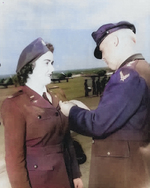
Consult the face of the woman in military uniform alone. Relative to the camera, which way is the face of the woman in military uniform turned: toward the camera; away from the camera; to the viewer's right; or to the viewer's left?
to the viewer's right

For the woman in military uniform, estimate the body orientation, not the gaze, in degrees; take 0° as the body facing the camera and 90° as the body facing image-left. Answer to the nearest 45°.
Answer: approximately 315°
